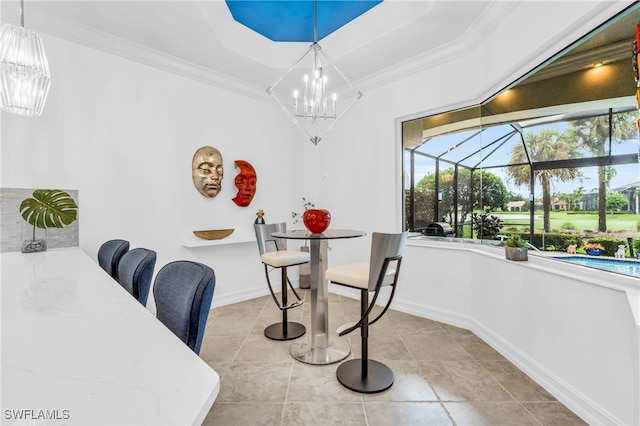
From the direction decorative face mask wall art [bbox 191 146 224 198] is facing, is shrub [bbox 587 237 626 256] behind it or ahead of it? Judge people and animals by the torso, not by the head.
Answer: ahead

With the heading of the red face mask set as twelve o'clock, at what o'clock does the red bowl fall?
The red bowl is roughly at 1 o'clock from the red face mask.

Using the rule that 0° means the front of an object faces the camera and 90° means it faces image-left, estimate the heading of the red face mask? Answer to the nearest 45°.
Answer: approximately 315°

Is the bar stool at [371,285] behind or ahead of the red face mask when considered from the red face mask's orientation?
ahead

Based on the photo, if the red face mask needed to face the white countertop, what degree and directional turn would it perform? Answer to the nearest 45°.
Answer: approximately 45° to its right

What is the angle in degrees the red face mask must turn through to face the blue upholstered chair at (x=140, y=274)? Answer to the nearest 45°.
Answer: approximately 45° to its right

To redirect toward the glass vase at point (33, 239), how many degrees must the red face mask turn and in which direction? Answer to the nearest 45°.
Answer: approximately 90° to its right
